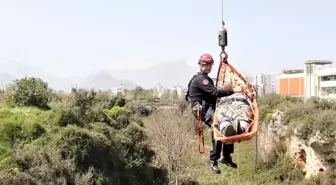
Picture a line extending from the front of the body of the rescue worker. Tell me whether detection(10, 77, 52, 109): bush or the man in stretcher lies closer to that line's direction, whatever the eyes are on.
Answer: the man in stretcher

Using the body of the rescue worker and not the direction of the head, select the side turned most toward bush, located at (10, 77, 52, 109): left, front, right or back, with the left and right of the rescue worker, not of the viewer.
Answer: back

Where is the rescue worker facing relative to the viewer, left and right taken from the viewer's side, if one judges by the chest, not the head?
facing the viewer and to the right of the viewer

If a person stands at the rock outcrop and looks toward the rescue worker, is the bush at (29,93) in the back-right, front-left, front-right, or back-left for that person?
front-right
